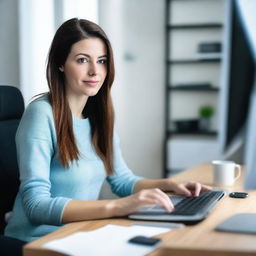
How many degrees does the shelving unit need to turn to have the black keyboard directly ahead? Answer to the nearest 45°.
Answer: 0° — it already faces it

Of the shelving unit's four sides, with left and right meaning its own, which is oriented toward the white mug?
front

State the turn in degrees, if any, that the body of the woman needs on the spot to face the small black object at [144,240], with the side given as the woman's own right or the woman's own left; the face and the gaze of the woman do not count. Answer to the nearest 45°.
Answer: approximately 45° to the woman's own right

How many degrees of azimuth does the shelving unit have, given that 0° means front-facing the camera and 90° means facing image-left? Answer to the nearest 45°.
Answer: approximately 0°

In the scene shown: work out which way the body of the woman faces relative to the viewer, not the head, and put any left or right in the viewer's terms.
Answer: facing the viewer and to the right of the viewer

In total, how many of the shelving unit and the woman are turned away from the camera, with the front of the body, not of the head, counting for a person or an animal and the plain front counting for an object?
0

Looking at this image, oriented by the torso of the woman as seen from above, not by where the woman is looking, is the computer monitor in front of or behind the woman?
in front

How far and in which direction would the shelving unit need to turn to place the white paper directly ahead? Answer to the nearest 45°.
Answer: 0° — it already faces it
